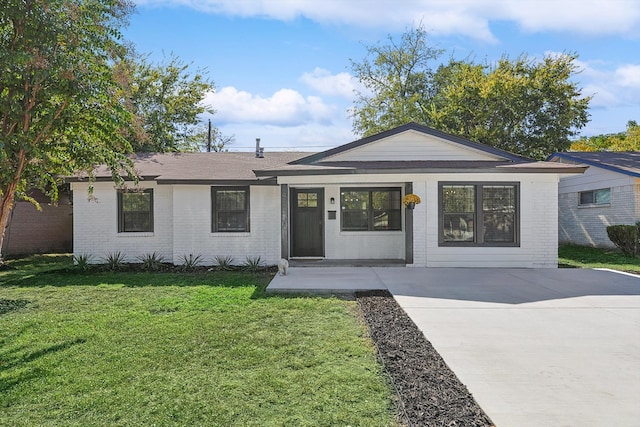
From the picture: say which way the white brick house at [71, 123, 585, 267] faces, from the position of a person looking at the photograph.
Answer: facing the viewer

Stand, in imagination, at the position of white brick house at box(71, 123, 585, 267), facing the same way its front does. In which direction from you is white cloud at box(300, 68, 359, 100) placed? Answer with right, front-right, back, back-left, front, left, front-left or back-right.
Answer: back

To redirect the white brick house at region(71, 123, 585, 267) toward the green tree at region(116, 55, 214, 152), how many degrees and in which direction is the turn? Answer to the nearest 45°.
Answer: approximately 135° to its right

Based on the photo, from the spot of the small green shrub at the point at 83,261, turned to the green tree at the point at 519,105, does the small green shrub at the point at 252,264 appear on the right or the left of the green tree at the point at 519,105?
right

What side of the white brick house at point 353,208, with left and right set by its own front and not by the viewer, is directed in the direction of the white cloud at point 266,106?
back

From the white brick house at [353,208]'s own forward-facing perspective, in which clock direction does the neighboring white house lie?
The neighboring white house is roughly at 8 o'clock from the white brick house.

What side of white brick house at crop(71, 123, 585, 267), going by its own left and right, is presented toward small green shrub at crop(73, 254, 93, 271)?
right

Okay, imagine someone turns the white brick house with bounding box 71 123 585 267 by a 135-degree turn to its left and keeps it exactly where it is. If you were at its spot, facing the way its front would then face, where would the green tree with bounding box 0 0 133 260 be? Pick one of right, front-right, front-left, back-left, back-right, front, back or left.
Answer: back

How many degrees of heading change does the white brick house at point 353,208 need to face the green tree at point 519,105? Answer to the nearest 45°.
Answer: approximately 135° to its left
